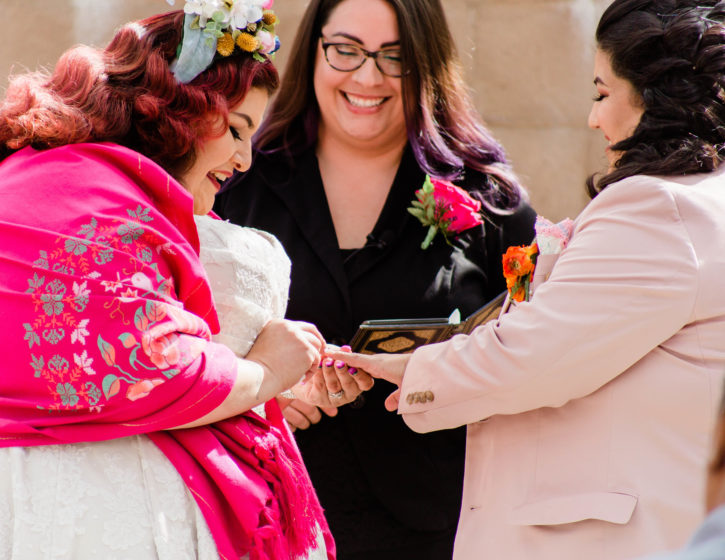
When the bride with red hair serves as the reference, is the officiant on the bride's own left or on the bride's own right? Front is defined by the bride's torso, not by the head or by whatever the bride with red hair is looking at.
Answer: on the bride's own left

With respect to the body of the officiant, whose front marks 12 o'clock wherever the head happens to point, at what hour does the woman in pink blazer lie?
The woman in pink blazer is roughly at 11 o'clock from the officiant.

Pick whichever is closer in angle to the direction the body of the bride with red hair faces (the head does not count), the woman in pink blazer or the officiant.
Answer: the woman in pink blazer

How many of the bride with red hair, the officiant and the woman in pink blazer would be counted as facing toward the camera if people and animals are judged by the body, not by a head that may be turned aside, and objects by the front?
1

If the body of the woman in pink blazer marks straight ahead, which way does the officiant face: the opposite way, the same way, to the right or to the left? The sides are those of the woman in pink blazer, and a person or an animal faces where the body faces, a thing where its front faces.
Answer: to the left

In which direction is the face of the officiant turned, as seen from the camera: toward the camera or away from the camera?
toward the camera

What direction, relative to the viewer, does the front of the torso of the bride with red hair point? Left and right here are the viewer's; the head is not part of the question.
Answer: facing to the right of the viewer

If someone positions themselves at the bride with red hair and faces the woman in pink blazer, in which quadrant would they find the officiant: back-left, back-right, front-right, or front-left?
front-left

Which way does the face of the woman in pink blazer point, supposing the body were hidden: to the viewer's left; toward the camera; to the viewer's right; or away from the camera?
to the viewer's left

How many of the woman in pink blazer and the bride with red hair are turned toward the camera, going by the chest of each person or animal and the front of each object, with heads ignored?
0

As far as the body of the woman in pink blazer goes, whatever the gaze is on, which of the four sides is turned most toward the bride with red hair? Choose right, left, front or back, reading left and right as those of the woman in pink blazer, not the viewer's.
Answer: front

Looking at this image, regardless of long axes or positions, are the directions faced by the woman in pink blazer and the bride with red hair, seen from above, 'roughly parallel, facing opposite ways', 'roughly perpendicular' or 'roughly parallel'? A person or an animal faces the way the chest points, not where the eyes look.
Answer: roughly parallel, facing opposite ways

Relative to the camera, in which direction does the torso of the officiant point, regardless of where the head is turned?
toward the camera

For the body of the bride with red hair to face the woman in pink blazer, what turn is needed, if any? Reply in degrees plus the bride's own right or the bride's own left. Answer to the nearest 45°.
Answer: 0° — they already face them

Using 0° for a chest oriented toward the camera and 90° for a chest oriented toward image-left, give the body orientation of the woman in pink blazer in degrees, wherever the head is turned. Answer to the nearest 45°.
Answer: approximately 90°

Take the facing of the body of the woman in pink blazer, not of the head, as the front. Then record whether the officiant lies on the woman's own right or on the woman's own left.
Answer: on the woman's own right
